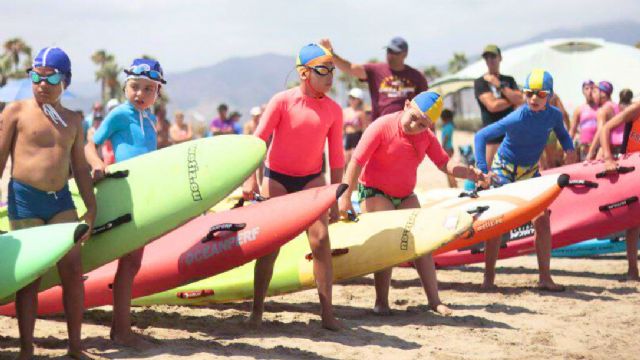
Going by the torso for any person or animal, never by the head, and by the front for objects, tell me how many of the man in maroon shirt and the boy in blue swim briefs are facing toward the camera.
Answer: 2

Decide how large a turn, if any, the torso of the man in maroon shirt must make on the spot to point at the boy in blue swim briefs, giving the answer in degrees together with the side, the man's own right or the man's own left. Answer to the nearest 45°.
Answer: approximately 45° to the man's own right

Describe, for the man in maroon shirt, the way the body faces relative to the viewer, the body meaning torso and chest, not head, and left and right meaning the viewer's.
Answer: facing the viewer

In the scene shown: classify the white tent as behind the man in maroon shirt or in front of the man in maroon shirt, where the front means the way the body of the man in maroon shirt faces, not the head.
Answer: behind

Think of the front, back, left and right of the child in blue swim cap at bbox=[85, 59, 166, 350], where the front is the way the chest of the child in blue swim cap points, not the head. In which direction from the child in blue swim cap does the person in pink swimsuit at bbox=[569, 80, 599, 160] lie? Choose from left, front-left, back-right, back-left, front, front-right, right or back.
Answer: left

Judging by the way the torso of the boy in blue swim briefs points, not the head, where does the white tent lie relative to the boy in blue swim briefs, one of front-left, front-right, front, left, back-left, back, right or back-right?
back-left

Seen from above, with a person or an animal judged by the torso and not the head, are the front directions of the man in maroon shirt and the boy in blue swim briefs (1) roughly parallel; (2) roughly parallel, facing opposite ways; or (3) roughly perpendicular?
roughly parallel

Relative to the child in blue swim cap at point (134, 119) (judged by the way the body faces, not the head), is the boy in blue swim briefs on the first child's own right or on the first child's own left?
on the first child's own right

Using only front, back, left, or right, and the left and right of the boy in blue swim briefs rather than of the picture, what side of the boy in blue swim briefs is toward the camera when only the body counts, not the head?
front

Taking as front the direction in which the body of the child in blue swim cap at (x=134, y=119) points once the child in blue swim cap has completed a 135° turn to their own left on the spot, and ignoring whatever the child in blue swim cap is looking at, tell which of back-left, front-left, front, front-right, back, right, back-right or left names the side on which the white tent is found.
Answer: front-right

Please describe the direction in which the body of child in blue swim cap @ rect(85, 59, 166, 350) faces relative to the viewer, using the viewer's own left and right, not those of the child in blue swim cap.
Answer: facing the viewer and to the right of the viewer

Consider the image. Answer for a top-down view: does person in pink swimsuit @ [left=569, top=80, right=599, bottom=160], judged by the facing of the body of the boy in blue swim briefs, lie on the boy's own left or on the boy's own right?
on the boy's own left

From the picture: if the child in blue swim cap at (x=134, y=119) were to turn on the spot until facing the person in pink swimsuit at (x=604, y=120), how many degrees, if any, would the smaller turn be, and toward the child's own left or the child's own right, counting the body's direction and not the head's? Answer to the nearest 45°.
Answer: approximately 90° to the child's own left
